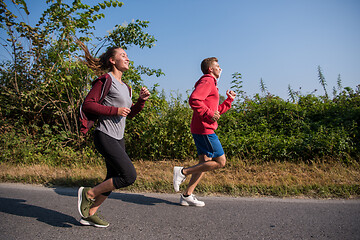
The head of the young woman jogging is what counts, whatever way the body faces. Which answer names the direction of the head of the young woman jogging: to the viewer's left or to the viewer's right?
to the viewer's right

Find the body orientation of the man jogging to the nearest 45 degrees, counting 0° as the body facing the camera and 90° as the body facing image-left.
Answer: approximately 270°

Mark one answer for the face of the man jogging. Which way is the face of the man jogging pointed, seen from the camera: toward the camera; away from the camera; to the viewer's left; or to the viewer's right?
to the viewer's right

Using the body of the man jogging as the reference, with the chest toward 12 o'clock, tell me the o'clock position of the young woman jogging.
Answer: The young woman jogging is roughly at 5 o'clock from the man jogging.
